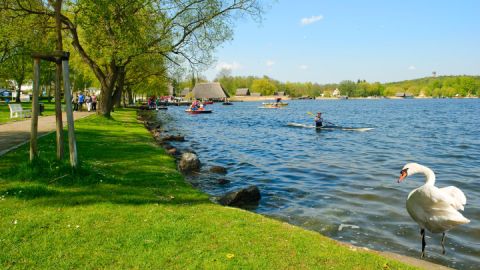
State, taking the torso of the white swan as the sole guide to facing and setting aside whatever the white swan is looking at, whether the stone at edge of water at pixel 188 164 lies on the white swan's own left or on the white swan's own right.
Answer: on the white swan's own right

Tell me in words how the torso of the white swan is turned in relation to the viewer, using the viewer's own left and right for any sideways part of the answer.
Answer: facing the viewer and to the left of the viewer

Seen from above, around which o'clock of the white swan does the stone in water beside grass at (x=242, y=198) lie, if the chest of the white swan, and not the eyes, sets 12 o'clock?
The stone in water beside grass is roughly at 2 o'clock from the white swan.

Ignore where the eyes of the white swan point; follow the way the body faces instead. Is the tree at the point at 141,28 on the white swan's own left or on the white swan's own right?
on the white swan's own right
